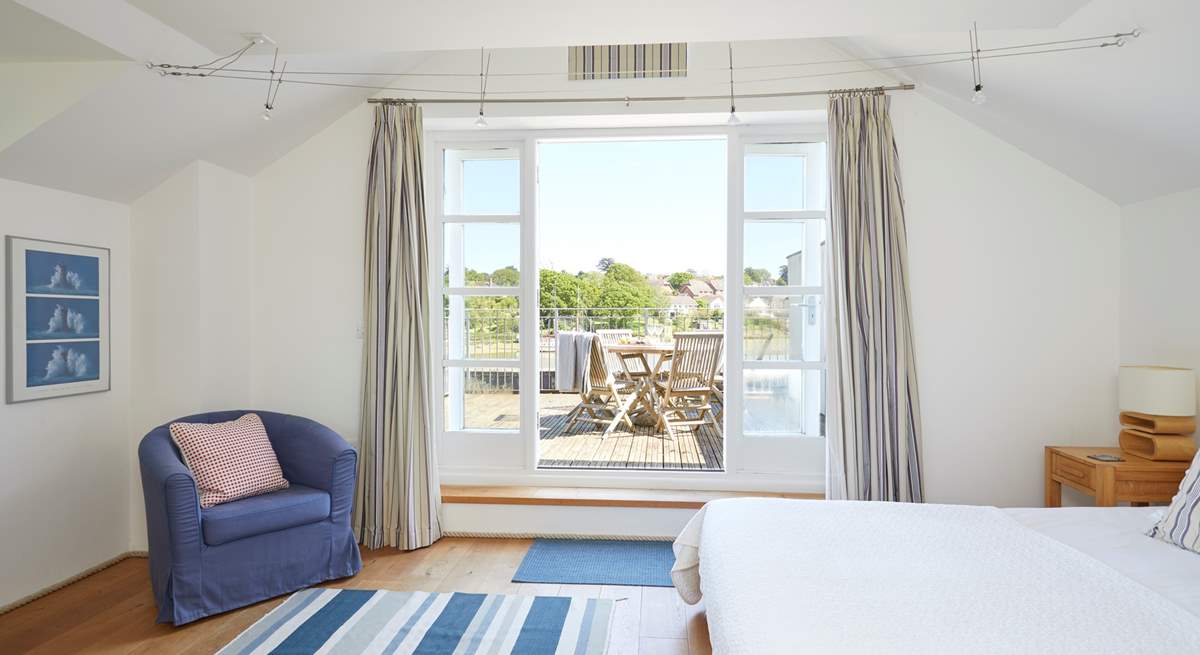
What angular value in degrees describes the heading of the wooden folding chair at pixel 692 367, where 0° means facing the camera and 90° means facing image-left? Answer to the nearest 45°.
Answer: approximately 135°

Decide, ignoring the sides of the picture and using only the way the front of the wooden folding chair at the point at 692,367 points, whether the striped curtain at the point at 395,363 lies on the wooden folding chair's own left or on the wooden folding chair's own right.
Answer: on the wooden folding chair's own left

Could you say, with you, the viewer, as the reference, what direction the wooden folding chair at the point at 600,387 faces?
facing away from the viewer and to the right of the viewer

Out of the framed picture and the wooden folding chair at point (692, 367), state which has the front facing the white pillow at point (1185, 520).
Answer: the framed picture

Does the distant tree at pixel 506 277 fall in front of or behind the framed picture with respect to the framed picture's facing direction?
behind

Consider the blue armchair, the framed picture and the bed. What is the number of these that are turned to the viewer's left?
1

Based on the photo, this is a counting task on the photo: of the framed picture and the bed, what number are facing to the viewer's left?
1

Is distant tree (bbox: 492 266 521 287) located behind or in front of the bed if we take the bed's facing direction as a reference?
in front

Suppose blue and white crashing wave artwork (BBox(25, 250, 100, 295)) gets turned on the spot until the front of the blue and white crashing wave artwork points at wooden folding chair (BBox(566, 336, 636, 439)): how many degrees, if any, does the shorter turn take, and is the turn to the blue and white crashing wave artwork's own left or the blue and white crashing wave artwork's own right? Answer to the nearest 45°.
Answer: approximately 45° to the blue and white crashing wave artwork's own left

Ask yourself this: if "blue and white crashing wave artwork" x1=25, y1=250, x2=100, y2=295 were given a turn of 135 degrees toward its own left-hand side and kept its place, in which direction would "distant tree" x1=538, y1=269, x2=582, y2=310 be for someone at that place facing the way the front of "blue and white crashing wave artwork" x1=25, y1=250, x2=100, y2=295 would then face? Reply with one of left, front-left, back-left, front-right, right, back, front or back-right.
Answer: front-right

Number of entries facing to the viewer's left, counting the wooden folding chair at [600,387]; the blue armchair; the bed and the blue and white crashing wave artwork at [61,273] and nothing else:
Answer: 1

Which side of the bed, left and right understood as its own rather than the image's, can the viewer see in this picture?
left

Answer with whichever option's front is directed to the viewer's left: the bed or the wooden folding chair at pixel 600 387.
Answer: the bed

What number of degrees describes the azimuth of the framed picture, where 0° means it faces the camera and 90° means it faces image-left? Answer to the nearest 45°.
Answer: approximately 315°
